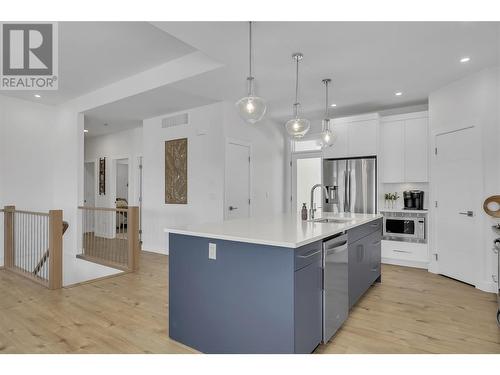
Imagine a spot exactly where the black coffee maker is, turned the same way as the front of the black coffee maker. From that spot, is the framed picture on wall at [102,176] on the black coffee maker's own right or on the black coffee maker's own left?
on the black coffee maker's own right

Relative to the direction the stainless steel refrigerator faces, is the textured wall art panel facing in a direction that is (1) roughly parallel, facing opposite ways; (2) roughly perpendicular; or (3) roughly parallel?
roughly parallel

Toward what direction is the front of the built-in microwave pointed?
toward the camera

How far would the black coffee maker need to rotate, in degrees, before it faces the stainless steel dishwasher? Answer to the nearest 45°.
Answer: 0° — it already faces it

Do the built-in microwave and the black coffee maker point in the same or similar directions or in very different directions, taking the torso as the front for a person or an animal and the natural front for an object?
same or similar directions

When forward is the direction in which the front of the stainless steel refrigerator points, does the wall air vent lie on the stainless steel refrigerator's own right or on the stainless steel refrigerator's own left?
on the stainless steel refrigerator's own right

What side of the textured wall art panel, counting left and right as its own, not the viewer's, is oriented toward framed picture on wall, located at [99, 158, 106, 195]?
right

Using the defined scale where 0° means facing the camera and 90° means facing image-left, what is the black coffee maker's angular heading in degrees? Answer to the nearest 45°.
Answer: approximately 0°

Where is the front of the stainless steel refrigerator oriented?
toward the camera

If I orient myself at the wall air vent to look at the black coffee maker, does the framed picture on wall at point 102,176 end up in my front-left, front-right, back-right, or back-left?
back-left

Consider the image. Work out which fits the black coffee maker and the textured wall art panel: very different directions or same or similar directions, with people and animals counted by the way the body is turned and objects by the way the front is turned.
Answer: same or similar directions

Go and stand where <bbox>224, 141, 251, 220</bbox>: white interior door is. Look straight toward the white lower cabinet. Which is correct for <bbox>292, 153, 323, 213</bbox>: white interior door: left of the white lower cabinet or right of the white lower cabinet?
left

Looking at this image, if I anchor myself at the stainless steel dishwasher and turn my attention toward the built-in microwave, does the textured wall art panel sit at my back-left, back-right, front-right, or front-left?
front-left

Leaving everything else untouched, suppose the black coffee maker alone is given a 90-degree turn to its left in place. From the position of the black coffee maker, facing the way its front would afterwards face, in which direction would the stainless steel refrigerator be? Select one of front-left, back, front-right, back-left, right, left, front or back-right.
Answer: back
